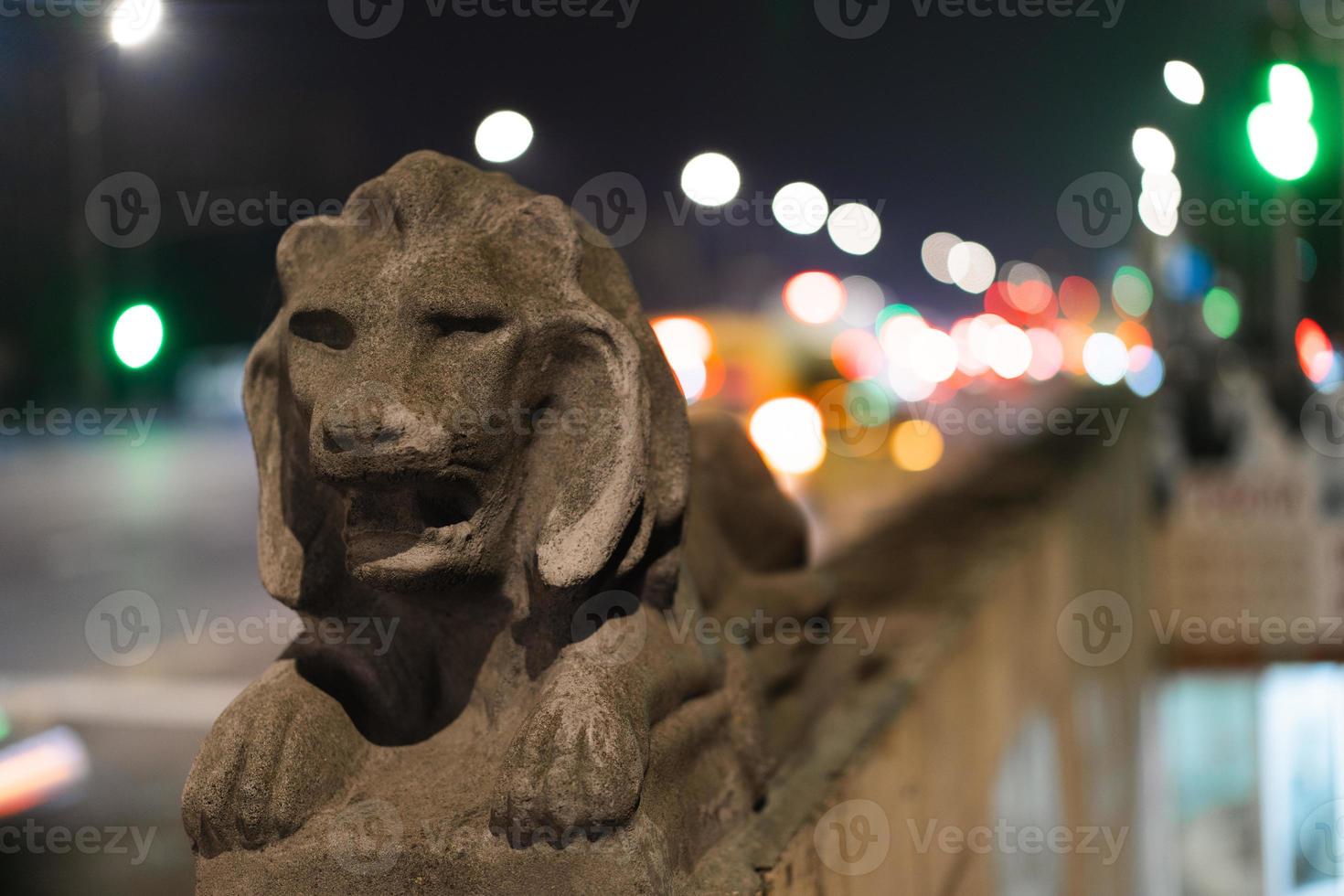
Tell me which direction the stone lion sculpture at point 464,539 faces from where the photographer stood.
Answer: facing the viewer and to the left of the viewer
